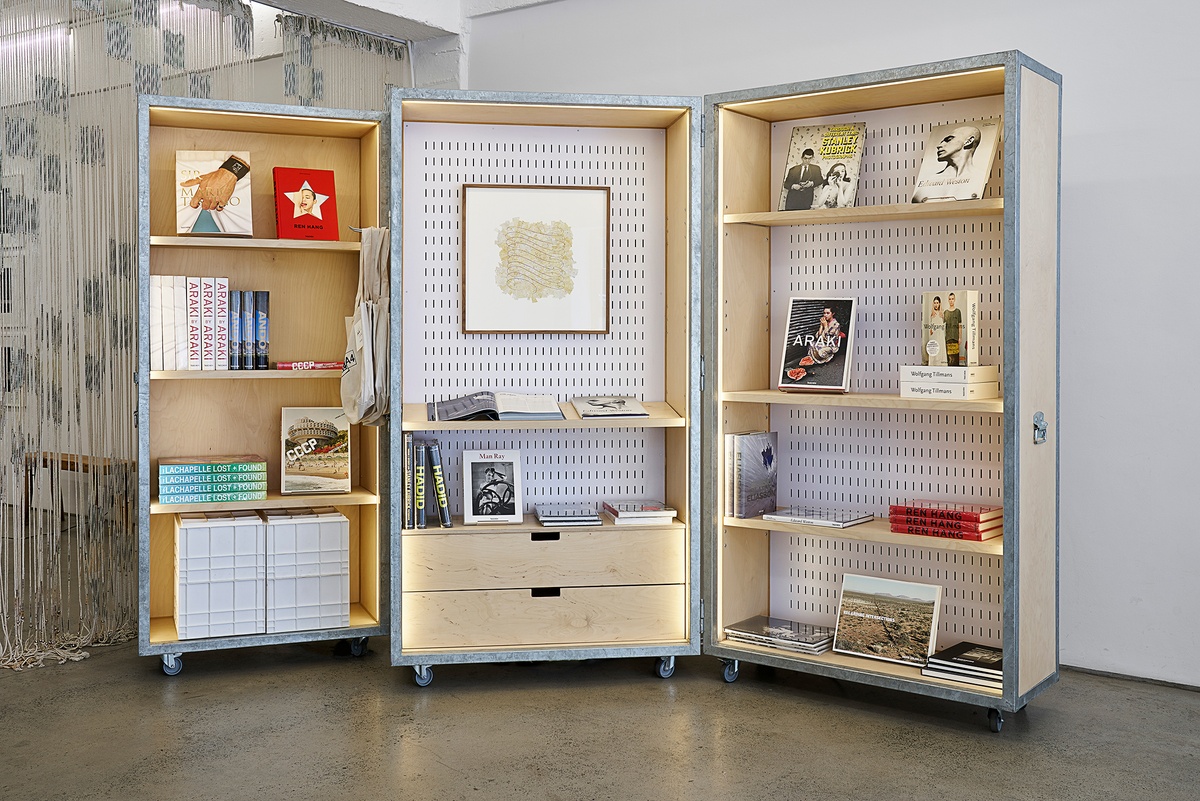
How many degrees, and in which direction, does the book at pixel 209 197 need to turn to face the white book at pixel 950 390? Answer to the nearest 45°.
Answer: approximately 45° to its left

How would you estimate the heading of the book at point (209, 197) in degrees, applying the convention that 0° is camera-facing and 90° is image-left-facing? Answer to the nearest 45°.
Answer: approximately 0°

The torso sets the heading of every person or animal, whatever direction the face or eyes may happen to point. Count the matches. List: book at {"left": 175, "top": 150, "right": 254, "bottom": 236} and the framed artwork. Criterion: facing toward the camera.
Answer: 2

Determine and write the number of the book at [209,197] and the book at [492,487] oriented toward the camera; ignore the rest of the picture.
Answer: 2

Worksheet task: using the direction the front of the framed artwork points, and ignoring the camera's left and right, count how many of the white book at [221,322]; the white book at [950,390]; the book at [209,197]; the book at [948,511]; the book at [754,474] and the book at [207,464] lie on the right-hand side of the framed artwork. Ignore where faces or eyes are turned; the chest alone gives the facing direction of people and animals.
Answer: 3

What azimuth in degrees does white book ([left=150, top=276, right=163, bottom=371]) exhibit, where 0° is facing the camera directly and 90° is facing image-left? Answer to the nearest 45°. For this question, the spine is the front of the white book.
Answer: approximately 0°
